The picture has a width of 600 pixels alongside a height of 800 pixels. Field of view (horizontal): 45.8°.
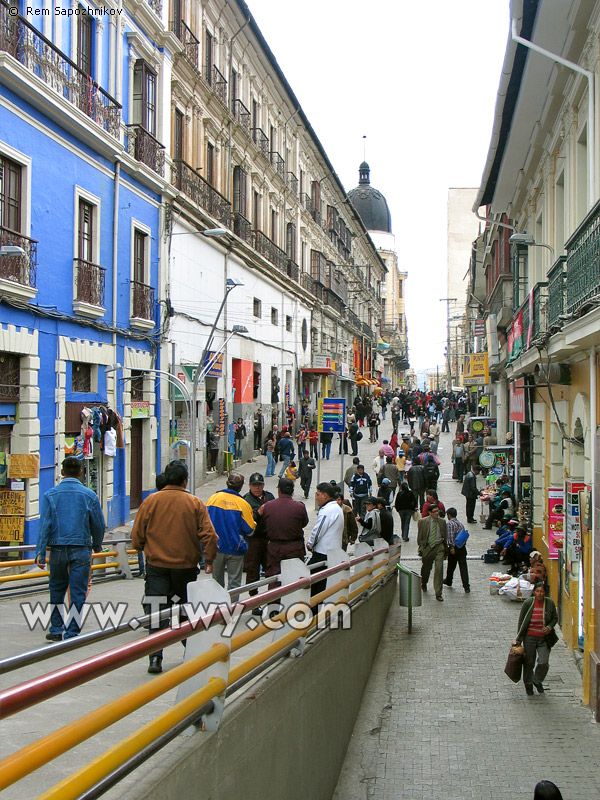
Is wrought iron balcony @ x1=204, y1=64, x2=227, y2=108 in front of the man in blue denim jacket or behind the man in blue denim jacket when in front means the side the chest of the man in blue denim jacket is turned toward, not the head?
in front

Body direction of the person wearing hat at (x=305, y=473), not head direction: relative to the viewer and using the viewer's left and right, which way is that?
facing the viewer

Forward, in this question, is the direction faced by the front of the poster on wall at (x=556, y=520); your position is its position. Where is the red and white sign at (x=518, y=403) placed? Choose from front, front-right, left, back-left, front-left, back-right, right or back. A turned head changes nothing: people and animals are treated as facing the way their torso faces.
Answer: back-right

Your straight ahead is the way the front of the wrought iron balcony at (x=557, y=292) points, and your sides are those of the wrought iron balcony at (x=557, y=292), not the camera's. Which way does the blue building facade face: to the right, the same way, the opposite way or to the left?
the opposite way

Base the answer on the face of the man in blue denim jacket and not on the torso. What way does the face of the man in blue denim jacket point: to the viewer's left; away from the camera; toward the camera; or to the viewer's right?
away from the camera

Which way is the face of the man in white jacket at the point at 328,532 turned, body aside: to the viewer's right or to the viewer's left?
to the viewer's left

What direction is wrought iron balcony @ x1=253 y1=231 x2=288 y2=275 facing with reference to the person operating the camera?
facing the viewer and to the right of the viewer

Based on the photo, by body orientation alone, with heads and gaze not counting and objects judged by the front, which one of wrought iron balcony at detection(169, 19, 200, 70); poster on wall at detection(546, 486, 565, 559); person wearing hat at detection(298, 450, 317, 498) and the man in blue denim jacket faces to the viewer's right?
the wrought iron balcony

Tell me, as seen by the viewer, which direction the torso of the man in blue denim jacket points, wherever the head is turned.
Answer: away from the camera
